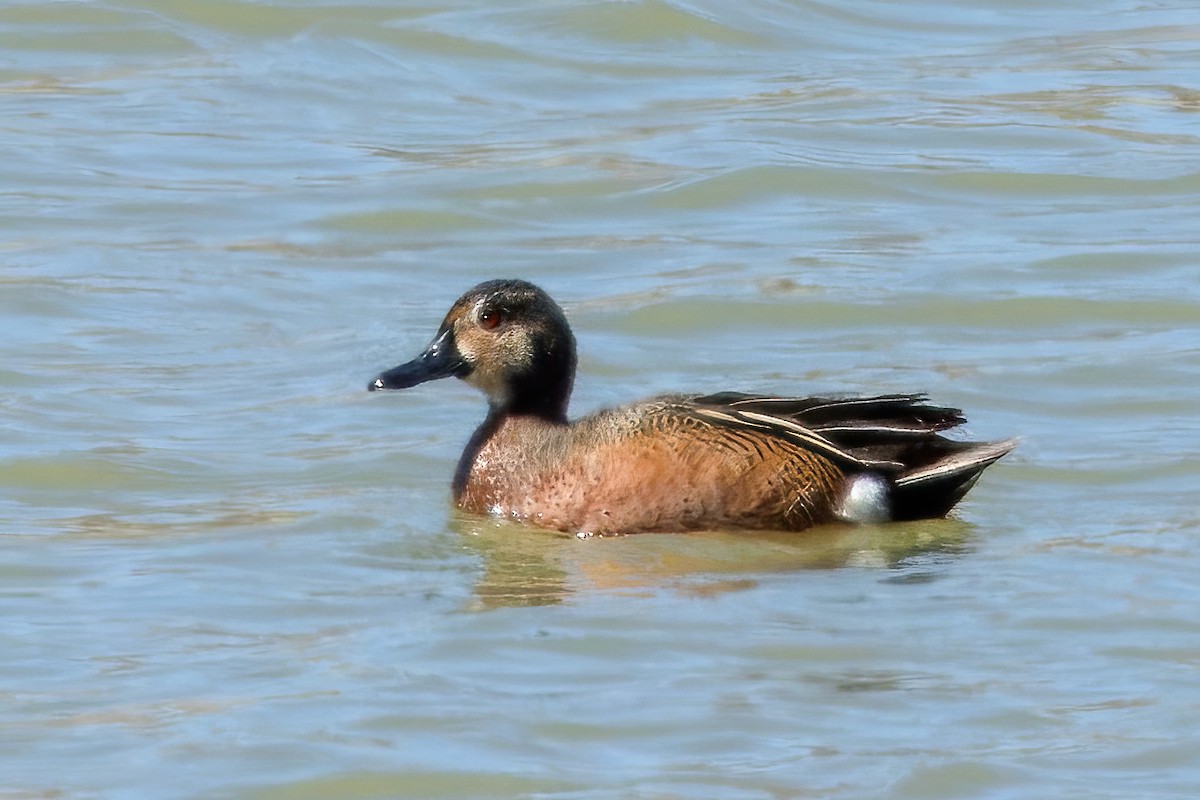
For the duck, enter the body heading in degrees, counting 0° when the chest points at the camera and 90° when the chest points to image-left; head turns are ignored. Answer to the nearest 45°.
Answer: approximately 90°
